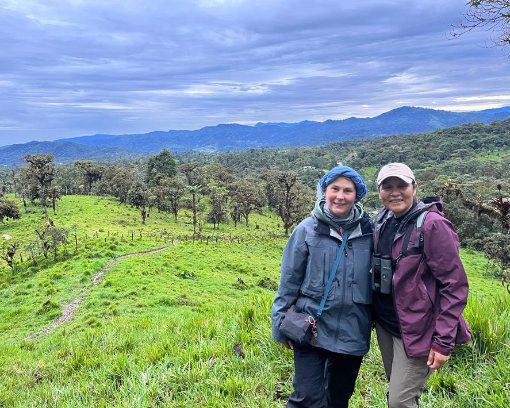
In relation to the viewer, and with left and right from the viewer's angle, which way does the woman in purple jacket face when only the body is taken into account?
facing the viewer and to the left of the viewer

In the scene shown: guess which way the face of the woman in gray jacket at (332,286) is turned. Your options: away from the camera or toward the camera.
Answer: toward the camera

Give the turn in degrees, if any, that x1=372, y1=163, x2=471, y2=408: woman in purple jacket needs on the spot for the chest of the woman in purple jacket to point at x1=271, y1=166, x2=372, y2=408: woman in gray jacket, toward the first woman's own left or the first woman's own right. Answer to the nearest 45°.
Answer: approximately 45° to the first woman's own right

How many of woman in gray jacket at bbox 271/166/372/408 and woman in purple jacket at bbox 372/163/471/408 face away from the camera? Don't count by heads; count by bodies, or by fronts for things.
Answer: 0

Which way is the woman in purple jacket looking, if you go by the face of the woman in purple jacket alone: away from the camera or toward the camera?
toward the camera

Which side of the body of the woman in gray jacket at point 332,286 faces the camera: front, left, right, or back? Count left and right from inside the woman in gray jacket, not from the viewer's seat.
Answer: front

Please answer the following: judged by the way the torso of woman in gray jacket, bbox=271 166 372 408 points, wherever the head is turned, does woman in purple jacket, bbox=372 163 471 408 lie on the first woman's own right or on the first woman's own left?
on the first woman's own left
